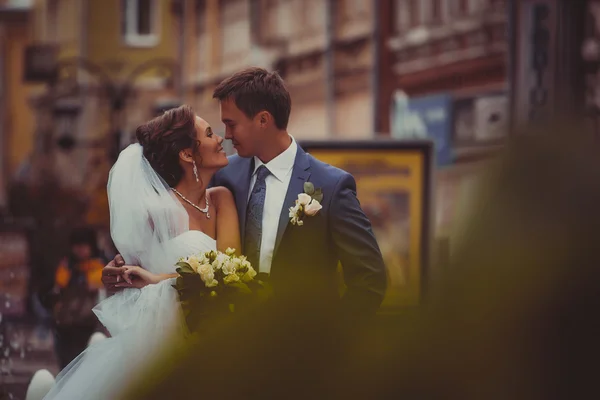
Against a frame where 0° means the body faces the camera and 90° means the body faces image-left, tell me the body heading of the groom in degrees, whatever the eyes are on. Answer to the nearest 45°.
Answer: approximately 45°

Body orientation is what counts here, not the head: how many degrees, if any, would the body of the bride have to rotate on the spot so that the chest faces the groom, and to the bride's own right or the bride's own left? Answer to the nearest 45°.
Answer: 0° — they already face them
